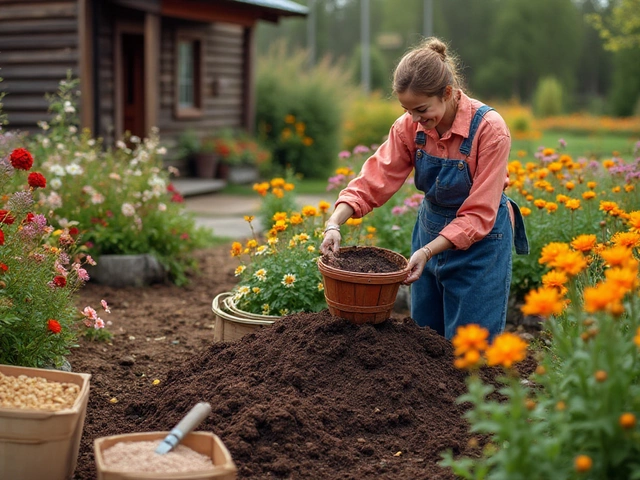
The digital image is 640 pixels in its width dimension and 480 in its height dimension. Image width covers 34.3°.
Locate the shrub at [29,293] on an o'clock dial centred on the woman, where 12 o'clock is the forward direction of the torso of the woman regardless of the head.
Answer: The shrub is roughly at 1 o'clock from the woman.

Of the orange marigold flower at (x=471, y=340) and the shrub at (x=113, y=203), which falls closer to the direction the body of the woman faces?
the orange marigold flower

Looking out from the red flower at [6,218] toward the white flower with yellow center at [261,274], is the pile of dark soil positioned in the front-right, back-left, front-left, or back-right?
front-right

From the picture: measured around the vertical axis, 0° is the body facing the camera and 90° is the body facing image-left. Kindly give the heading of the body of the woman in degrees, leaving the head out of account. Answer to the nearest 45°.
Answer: approximately 45°

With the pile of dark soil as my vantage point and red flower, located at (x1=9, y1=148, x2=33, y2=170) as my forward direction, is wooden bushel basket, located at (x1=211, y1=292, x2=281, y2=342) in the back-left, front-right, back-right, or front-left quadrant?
front-right

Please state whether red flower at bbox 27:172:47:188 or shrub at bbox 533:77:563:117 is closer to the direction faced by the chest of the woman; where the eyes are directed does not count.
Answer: the red flower

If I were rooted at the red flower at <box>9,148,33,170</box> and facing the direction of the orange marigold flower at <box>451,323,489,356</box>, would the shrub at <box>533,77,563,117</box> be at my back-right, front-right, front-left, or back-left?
back-left

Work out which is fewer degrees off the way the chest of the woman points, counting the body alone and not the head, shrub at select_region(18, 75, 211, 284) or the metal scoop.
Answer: the metal scoop

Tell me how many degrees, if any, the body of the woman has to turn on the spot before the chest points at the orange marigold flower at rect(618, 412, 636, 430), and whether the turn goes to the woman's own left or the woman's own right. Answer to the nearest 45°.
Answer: approximately 45° to the woman's own left

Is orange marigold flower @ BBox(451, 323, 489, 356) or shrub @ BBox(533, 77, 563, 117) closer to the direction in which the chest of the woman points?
the orange marigold flower

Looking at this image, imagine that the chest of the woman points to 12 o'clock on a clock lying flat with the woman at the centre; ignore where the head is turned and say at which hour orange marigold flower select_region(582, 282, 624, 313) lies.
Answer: The orange marigold flower is roughly at 10 o'clock from the woman.

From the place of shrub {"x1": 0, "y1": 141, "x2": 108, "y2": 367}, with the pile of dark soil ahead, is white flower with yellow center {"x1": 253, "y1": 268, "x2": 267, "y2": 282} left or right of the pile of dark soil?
left

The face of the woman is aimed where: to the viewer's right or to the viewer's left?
to the viewer's left

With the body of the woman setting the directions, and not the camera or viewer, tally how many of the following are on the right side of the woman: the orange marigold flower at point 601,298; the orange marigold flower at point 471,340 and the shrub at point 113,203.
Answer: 1

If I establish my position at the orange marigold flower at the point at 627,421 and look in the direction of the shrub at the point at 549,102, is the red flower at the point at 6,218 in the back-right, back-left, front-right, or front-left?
front-left

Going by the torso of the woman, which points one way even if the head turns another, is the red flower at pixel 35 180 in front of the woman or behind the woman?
in front

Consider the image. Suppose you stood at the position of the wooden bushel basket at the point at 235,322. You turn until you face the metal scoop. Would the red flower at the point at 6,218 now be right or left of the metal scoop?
right

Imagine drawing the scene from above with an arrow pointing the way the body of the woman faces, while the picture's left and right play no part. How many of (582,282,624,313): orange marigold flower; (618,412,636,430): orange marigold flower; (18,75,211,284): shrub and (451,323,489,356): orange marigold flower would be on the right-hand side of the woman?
1

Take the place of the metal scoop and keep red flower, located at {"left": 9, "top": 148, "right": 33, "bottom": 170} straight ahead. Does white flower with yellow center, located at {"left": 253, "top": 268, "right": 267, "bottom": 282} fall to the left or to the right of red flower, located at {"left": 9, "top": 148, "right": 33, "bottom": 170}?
right

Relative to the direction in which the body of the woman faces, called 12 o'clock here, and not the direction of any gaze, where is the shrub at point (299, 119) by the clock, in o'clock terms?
The shrub is roughly at 4 o'clock from the woman.
